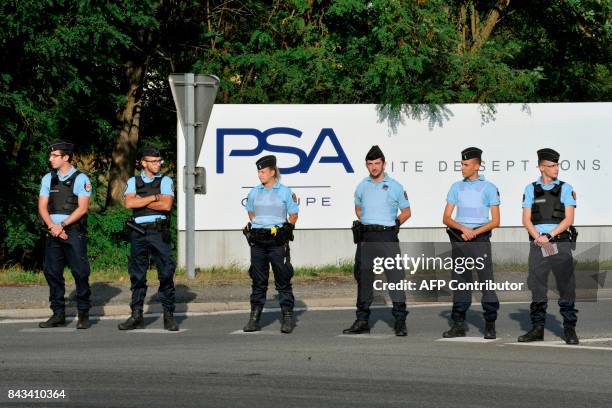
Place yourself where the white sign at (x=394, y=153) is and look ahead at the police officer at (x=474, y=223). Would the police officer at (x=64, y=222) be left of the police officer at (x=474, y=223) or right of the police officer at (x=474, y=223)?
right

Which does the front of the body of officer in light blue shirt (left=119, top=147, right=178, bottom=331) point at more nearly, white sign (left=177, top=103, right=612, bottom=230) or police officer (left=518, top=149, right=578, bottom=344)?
the police officer

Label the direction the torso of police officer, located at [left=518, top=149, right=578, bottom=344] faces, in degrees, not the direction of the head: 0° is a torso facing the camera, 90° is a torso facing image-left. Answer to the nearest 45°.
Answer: approximately 0°

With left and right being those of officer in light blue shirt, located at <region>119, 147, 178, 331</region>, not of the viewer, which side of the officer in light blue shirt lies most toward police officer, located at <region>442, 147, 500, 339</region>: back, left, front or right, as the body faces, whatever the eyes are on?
left

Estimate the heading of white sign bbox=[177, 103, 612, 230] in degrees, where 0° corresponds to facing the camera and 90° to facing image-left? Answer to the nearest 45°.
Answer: approximately 0°

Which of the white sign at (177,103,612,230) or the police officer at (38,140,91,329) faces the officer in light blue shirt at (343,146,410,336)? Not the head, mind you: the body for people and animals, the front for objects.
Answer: the white sign
